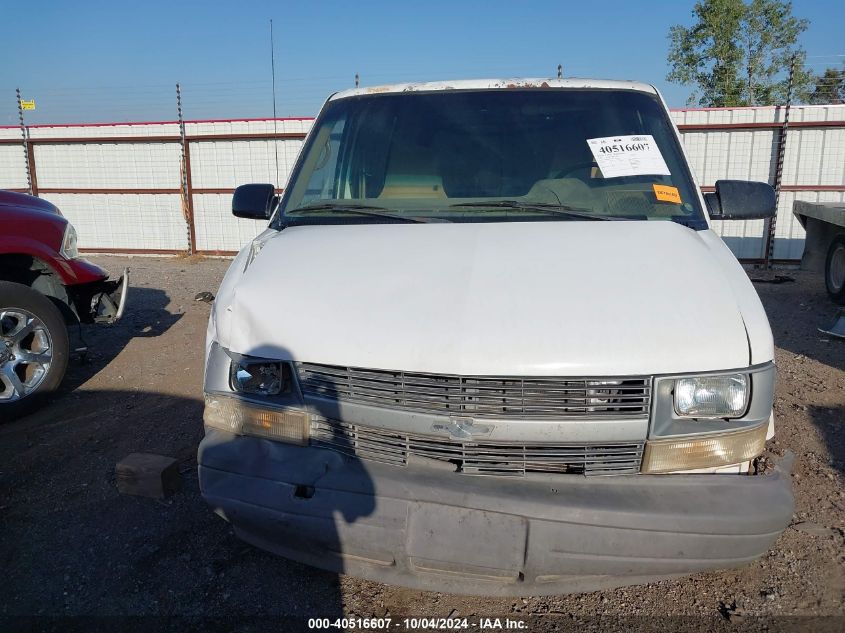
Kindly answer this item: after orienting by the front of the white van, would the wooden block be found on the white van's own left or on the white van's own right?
on the white van's own right

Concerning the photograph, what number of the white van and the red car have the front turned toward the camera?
1

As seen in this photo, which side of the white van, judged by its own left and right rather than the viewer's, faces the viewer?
front

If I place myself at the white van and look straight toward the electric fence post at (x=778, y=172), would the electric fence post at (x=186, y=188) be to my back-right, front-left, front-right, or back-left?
front-left

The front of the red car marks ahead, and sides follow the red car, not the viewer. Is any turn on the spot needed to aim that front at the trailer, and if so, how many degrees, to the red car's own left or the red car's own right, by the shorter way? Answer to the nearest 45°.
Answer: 0° — it already faces it

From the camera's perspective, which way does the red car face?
to the viewer's right

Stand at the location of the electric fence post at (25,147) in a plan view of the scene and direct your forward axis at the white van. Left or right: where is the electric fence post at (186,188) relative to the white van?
left

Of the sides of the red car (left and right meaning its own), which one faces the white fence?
left

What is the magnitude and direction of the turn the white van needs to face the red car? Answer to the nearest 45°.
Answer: approximately 135° to its right
